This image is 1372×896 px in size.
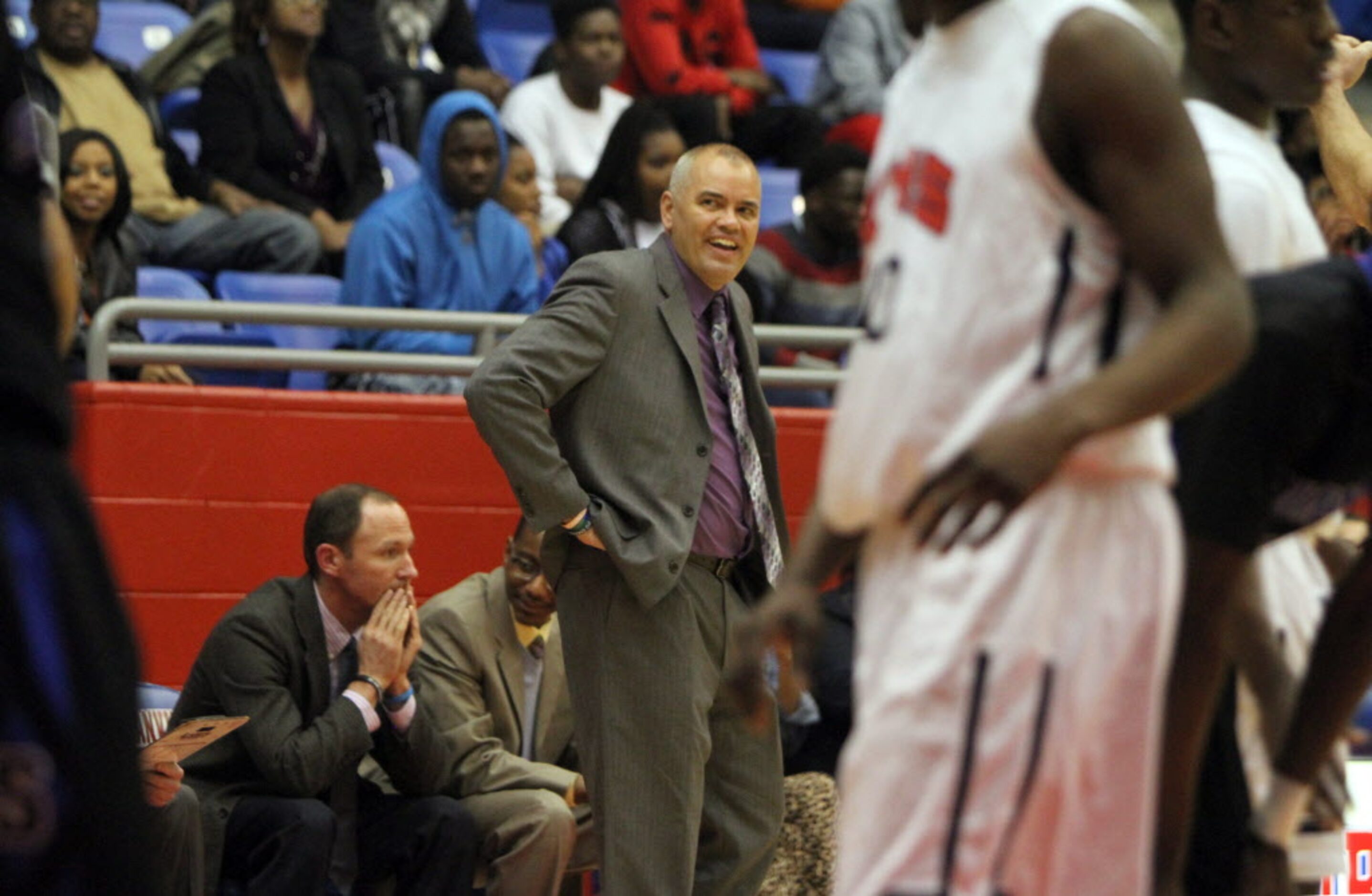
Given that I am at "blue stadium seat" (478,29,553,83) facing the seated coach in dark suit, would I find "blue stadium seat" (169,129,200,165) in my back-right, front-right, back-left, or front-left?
front-right

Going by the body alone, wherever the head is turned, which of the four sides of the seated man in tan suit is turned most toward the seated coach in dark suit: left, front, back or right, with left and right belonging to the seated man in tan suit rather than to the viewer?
right

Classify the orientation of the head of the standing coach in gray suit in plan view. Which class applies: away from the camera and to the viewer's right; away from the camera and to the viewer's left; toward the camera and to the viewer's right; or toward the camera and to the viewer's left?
toward the camera and to the viewer's right

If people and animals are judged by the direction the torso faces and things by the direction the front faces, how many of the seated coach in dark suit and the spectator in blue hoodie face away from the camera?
0

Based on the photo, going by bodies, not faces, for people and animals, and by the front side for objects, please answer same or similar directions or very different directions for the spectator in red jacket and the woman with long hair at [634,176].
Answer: same or similar directions

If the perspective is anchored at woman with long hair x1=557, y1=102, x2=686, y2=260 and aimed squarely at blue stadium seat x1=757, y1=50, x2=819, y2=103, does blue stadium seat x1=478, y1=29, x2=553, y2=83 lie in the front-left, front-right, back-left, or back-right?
front-left

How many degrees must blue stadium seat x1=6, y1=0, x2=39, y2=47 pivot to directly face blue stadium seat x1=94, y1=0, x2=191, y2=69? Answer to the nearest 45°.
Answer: approximately 90° to its left

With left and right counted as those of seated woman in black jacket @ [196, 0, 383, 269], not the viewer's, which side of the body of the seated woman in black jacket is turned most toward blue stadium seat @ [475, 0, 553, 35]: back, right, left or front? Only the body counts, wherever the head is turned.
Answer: left

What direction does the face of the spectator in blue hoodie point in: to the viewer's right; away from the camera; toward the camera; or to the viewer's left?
toward the camera

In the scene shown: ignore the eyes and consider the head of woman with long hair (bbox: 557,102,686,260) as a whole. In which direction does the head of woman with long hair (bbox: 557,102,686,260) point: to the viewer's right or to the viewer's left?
to the viewer's right

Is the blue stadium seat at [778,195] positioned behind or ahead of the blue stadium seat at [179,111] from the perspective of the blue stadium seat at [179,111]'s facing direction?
ahead

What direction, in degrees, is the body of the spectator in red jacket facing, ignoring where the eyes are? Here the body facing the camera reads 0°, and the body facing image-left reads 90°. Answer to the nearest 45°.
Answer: approximately 315°

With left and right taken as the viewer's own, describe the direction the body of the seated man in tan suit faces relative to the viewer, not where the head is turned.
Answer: facing the viewer and to the right of the viewer

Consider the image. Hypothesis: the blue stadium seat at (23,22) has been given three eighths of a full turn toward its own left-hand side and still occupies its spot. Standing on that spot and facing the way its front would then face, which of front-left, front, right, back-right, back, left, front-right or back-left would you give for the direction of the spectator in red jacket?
right

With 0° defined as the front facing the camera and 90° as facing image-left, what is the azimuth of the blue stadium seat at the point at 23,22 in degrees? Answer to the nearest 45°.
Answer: approximately 315°
